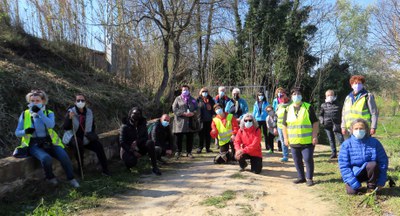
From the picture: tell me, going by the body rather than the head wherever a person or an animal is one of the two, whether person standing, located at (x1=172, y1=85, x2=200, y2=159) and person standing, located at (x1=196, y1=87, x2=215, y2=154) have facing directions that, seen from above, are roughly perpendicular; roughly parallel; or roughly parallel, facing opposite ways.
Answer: roughly parallel

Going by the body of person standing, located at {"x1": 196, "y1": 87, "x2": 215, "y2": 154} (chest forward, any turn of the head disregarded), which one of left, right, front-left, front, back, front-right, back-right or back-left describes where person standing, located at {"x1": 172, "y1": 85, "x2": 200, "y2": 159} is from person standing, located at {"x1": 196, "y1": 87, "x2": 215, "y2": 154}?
front-right

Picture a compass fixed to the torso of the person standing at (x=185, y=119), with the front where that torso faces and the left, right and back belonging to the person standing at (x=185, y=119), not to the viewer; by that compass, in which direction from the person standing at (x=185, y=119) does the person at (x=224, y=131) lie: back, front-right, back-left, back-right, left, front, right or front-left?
front-left

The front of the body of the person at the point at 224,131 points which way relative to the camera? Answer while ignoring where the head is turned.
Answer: toward the camera

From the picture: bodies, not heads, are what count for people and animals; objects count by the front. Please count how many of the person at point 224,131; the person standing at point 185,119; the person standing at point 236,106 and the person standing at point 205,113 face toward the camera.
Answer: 4

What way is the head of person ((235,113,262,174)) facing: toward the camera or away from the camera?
toward the camera

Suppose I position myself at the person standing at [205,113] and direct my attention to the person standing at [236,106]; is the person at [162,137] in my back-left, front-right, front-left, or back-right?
back-right

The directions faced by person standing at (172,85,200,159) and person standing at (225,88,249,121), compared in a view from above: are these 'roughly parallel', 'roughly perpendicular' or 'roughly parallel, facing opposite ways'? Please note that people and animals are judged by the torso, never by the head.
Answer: roughly parallel

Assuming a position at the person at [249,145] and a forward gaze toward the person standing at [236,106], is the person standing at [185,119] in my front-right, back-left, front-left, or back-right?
front-left

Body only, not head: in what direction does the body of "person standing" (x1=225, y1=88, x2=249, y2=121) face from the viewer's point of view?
toward the camera

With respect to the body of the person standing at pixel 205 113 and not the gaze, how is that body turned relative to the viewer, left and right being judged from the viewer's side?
facing the viewer

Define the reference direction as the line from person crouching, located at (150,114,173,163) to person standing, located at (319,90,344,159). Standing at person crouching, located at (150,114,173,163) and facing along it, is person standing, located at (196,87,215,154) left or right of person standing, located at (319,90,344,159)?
left

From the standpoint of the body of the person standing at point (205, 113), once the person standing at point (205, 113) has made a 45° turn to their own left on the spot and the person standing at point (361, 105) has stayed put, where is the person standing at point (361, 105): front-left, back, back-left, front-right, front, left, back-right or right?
front
